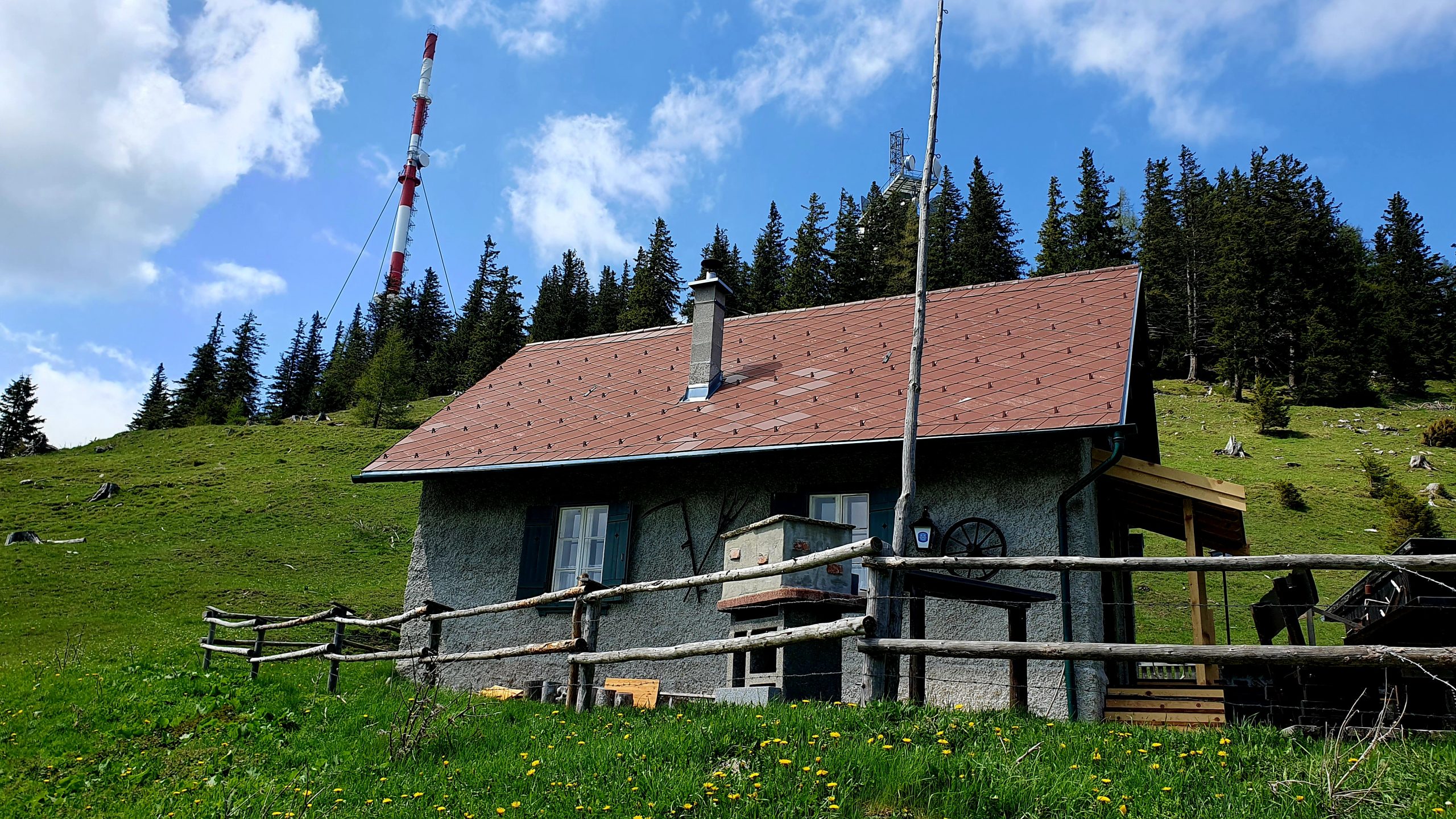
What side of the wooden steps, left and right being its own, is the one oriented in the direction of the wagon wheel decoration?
right

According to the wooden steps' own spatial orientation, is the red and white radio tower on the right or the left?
on its right

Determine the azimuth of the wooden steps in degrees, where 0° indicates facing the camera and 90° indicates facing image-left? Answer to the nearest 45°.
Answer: approximately 0°

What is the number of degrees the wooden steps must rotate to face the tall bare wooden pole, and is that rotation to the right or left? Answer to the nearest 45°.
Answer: approximately 45° to its right

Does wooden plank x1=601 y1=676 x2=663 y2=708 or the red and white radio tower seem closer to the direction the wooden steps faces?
the wooden plank

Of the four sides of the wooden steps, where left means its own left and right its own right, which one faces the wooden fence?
front

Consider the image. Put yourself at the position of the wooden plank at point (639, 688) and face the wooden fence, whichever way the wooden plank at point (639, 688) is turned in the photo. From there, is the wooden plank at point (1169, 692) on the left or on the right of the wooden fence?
left

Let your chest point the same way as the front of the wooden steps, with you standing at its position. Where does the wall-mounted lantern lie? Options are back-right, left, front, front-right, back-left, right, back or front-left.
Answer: right

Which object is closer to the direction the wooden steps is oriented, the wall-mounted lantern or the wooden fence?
the wooden fence

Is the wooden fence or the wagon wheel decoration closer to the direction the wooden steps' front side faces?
the wooden fence

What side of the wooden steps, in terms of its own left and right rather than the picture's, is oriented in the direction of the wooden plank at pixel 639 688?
right
